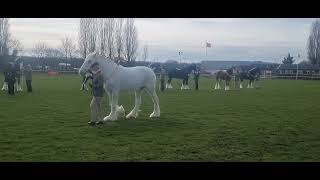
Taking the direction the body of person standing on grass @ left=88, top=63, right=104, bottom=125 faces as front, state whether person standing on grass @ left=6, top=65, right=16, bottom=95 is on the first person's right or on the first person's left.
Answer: on the first person's right

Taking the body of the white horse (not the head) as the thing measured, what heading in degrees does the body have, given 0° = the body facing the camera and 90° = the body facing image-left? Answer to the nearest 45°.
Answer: approximately 90°

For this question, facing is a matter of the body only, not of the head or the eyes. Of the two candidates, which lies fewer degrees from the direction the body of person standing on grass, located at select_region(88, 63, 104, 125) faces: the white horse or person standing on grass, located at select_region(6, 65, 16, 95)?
the person standing on grass

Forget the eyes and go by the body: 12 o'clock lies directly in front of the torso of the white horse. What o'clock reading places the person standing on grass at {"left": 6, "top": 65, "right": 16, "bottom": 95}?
The person standing on grass is roughly at 2 o'clock from the white horse.

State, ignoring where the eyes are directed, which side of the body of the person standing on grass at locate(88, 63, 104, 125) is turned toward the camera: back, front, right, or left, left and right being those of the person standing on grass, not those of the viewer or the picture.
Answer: left

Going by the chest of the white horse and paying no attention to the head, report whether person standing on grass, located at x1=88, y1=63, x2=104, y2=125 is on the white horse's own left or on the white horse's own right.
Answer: on the white horse's own left
